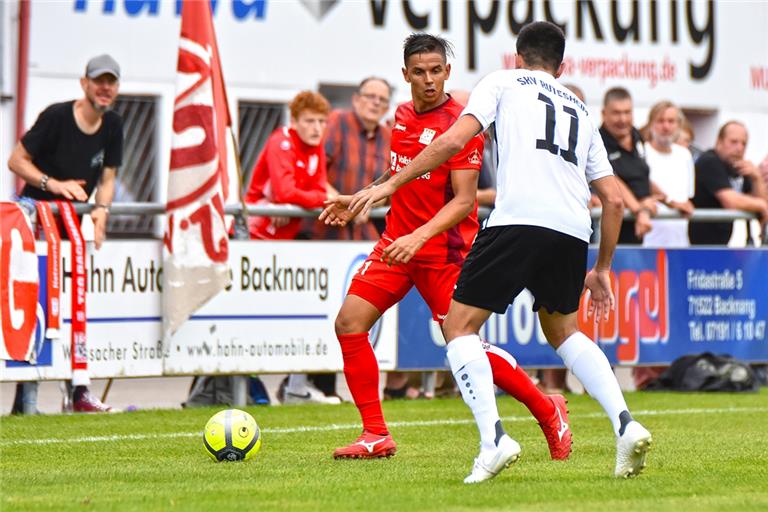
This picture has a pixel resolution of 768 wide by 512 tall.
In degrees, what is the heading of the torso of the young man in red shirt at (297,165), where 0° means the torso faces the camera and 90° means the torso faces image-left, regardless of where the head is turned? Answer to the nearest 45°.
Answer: approximately 315°

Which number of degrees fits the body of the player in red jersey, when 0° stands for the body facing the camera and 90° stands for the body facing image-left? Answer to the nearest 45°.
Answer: approximately 45°

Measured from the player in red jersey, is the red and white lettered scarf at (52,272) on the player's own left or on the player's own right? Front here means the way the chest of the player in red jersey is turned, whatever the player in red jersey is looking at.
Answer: on the player's own right

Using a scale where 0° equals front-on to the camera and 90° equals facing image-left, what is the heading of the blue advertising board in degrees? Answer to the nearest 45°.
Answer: approximately 0°

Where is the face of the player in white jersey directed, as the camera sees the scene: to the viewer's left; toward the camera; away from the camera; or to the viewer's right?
away from the camera

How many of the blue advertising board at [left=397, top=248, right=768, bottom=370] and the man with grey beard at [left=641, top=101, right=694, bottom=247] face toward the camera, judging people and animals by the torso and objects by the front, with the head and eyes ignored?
2

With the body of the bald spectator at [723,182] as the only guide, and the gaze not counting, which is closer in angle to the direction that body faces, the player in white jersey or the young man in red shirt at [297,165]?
the player in white jersey

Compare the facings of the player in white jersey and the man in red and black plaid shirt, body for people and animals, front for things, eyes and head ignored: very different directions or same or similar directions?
very different directions
